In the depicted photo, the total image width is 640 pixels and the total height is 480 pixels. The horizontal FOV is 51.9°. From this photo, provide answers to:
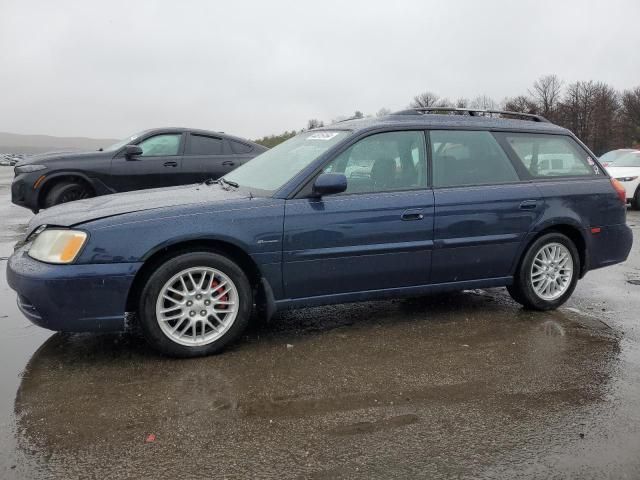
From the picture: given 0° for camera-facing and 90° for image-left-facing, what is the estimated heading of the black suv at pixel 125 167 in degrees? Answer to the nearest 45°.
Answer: approximately 90°

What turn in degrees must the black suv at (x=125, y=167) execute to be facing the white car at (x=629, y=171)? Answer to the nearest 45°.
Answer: approximately 180°

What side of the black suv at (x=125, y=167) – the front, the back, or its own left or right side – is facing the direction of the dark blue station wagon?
left
